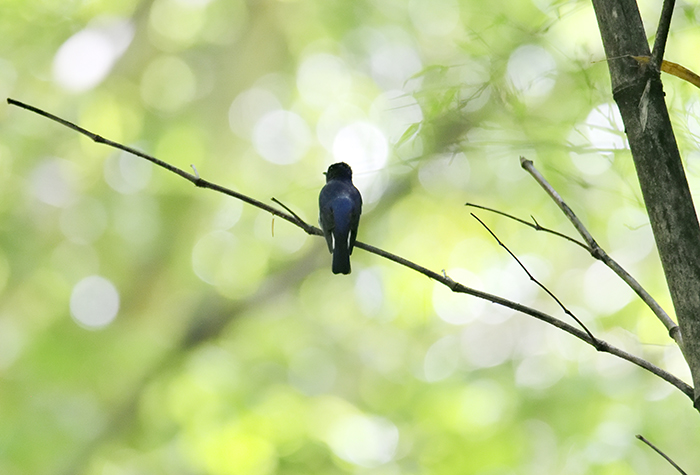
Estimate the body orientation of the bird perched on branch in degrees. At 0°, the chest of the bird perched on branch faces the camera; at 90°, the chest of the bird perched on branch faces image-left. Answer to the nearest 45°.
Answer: approximately 180°
